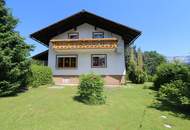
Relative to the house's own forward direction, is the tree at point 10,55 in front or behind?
in front

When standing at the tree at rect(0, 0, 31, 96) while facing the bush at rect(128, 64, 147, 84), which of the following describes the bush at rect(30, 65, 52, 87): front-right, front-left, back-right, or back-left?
front-left

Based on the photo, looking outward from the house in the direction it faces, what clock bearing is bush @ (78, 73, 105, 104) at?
The bush is roughly at 12 o'clock from the house.

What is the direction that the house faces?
toward the camera

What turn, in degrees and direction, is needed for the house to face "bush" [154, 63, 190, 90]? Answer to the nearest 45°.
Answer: approximately 45° to its left

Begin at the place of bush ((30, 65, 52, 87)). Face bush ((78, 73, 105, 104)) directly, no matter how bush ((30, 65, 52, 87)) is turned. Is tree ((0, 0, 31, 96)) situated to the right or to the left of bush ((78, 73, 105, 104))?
right

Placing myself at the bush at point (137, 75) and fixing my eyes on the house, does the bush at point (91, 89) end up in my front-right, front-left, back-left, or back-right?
front-left

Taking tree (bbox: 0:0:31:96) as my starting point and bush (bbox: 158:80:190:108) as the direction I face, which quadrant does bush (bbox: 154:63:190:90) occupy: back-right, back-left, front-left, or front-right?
front-left

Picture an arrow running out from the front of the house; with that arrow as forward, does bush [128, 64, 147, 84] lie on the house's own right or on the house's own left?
on the house's own left

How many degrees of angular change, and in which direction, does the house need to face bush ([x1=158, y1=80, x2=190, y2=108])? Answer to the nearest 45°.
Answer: approximately 45° to its left
